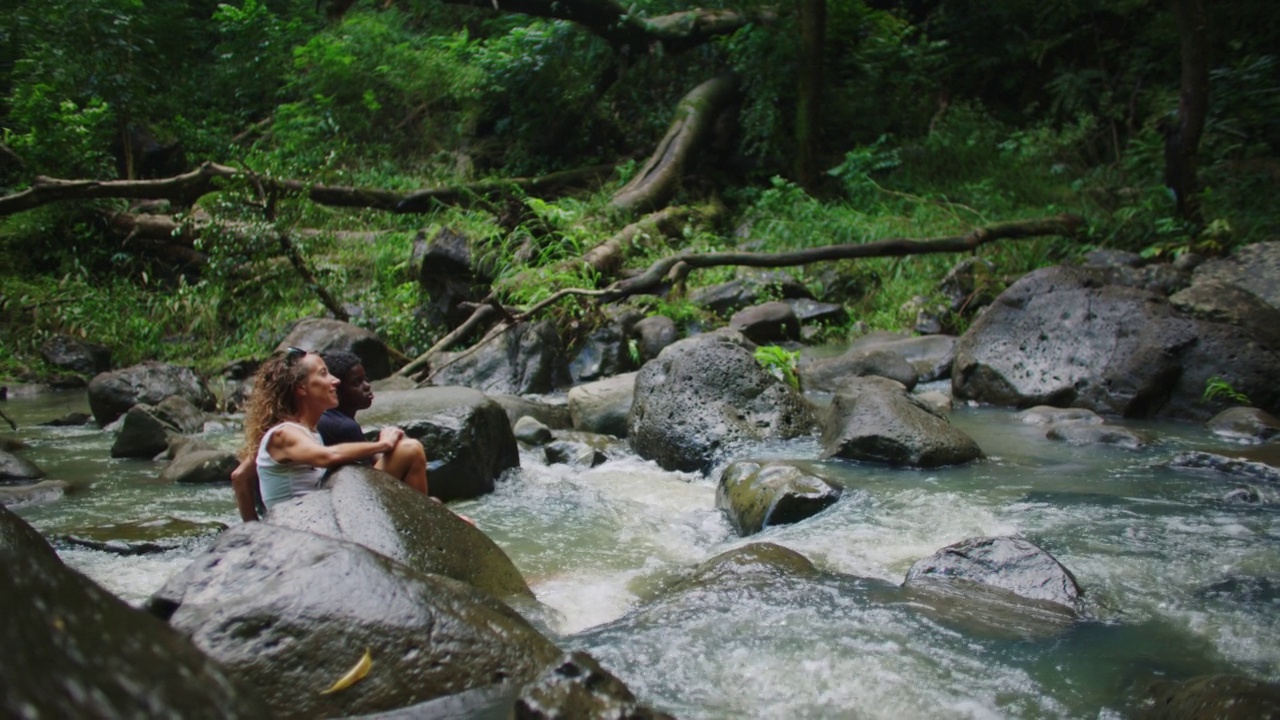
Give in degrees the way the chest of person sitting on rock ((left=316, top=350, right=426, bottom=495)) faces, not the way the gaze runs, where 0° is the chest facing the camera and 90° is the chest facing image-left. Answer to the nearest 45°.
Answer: approximately 270°

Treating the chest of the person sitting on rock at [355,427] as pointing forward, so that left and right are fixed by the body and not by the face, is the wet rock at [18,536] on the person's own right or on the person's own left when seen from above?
on the person's own right

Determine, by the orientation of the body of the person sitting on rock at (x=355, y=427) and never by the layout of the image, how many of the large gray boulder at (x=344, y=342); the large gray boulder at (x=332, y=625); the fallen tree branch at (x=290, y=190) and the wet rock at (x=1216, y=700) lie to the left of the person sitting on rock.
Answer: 2

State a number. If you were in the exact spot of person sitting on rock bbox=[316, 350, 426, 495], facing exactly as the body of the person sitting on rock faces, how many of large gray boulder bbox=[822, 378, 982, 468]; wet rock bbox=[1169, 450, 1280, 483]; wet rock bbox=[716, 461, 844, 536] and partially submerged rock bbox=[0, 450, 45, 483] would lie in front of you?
3

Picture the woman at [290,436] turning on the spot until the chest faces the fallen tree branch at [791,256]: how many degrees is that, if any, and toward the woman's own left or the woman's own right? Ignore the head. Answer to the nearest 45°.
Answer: approximately 45° to the woman's own left

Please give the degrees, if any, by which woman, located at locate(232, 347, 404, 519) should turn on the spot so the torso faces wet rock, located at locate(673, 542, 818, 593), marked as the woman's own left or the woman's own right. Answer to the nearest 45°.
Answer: approximately 45° to the woman's own right

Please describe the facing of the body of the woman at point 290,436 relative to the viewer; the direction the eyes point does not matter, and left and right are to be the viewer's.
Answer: facing to the right of the viewer

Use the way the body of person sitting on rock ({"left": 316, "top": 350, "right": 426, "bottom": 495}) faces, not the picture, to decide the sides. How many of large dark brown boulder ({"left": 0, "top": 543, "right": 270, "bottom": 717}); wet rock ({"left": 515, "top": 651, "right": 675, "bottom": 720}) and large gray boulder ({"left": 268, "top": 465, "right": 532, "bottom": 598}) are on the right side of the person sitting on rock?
3

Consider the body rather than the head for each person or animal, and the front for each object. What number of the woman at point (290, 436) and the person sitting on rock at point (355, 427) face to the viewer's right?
2

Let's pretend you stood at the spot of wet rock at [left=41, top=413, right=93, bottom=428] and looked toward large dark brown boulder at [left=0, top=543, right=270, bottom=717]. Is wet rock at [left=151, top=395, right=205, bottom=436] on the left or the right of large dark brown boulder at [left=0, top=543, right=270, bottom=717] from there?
left

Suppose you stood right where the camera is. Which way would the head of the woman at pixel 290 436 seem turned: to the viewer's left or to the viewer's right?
to the viewer's right
